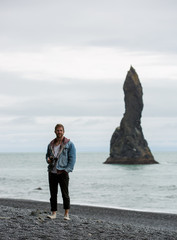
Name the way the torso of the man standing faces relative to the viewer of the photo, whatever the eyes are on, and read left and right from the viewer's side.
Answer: facing the viewer and to the left of the viewer
